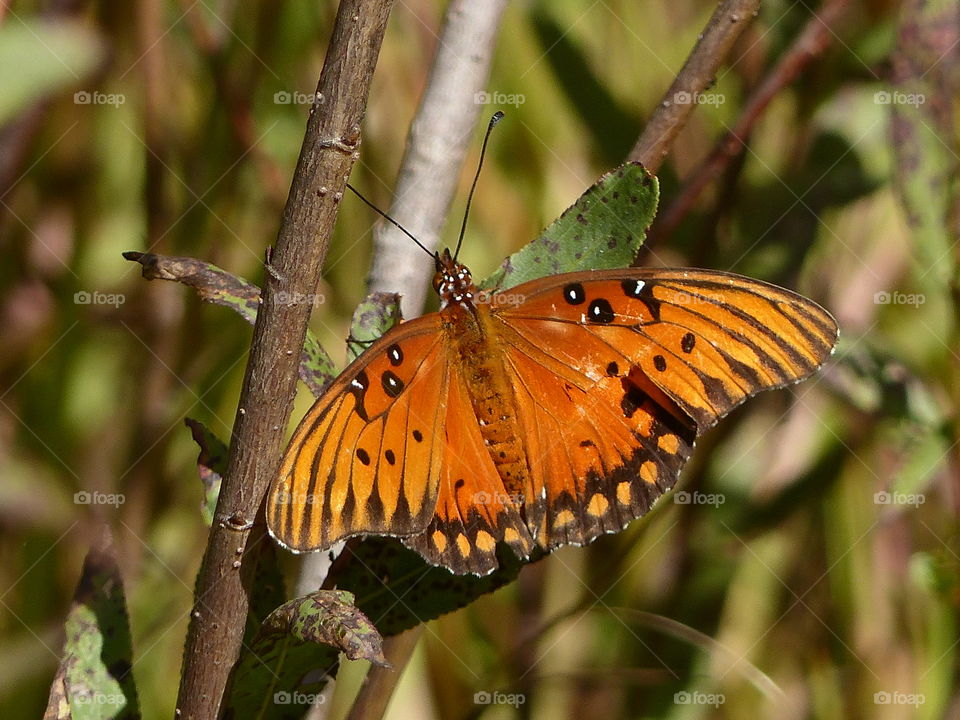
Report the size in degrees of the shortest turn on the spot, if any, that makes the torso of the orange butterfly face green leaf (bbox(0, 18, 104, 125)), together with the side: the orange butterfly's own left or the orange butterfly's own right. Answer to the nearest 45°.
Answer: approximately 90° to the orange butterfly's own left

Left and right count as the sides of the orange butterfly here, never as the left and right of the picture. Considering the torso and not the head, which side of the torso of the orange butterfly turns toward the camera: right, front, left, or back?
back
